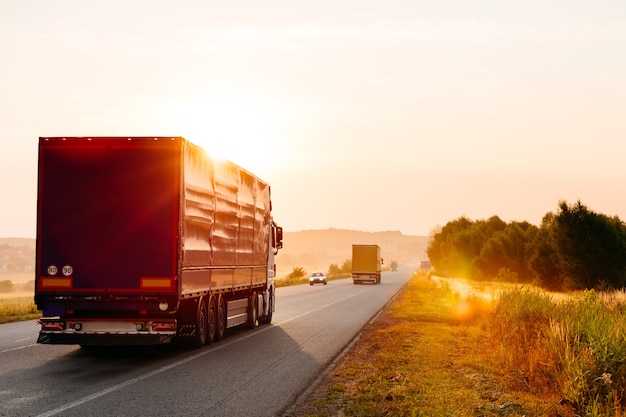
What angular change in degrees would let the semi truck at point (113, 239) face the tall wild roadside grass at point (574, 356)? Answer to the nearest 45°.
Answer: approximately 135° to its right

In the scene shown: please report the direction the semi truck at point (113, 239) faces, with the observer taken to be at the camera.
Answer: facing away from the viewer
